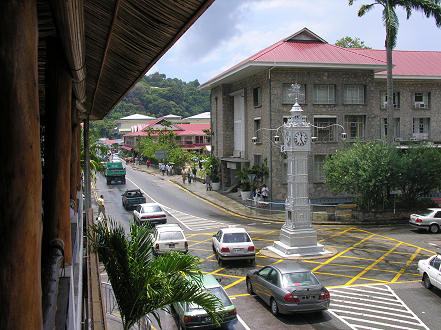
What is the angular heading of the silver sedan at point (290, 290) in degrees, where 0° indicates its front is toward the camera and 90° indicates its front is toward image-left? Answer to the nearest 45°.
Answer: approximately 135°

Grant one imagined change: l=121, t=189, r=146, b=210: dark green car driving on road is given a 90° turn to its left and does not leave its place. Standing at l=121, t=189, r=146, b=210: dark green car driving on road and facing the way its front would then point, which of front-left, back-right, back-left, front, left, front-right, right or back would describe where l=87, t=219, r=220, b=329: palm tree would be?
front-left

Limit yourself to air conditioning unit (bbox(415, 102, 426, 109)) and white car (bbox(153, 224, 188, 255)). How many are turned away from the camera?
1

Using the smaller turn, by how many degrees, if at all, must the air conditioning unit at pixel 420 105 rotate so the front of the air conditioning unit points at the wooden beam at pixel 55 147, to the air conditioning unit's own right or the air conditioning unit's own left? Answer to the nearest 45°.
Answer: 0° — it already faces it

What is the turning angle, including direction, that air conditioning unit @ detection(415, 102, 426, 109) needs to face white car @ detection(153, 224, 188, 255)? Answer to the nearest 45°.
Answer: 0° — it already faces it

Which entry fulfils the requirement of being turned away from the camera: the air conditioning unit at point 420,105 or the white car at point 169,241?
the white car

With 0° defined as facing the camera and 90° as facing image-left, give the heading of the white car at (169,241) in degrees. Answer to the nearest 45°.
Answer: approximately 180°

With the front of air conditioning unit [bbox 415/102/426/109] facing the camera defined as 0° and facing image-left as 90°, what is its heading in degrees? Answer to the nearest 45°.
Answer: approximately 0°
